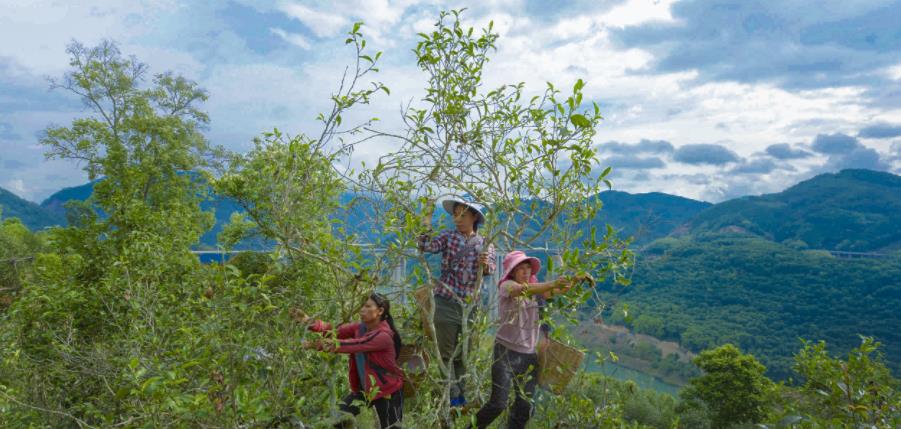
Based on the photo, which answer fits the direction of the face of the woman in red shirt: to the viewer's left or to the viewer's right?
to the viewer's left

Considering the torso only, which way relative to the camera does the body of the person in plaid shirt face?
toward the camera

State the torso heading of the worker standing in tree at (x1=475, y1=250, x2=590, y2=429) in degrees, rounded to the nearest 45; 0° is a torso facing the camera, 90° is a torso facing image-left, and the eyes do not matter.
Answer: approximately 315°

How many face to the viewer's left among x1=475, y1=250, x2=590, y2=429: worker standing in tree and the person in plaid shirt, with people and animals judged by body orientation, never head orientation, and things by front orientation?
0

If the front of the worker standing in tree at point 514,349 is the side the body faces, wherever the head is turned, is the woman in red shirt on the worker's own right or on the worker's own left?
on the worker's own right

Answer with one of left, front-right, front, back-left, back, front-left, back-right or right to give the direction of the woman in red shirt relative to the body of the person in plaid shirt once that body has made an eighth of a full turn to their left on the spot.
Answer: right
